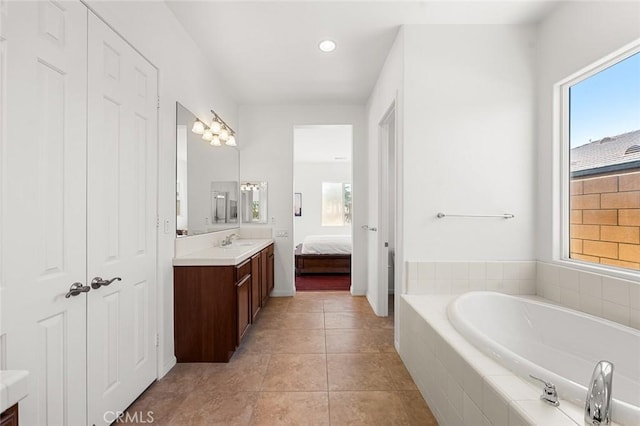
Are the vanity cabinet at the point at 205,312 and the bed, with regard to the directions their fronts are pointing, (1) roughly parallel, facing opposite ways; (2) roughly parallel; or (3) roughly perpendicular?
roughly perpendicular

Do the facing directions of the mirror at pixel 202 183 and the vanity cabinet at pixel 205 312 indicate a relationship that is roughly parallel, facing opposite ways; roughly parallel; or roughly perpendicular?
roughly parallel

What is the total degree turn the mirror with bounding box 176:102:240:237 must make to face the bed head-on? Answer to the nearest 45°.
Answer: approximately 45° to its left

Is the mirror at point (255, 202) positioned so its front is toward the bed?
no

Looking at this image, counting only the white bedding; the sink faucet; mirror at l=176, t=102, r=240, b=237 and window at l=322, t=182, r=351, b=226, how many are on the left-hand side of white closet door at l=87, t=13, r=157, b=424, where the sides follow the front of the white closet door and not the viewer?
4

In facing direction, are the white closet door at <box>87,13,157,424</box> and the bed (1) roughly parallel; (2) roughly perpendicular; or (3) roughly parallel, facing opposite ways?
roughly perpendicular

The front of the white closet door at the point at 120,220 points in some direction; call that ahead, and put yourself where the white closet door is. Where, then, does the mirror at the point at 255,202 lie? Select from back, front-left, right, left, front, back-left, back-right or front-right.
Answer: left

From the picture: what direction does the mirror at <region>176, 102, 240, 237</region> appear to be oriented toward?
to the viewer's right

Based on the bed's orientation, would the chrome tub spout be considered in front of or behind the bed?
in front

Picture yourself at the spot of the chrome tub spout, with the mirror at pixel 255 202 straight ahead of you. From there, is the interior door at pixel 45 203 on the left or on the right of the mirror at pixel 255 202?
left

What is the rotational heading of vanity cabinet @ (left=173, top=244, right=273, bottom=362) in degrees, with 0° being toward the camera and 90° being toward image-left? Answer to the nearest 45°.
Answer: approximately 270°

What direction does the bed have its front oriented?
toward the camera
